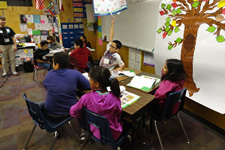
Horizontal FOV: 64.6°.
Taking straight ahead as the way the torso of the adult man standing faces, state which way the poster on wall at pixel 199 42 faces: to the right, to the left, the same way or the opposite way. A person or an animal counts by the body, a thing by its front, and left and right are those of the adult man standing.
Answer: to the right

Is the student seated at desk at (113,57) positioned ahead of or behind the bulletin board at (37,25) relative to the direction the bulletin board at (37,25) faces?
ahead

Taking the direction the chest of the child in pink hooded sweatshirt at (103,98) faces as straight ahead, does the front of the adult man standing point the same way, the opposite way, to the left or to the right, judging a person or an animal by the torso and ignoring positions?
the opposite way

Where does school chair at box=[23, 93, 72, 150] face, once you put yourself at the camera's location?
facing away from the viewer and to the right of the viewer

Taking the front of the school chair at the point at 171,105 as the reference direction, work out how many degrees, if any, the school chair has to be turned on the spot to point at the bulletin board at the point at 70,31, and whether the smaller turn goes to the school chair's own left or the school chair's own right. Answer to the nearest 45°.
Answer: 0° — it already faces it

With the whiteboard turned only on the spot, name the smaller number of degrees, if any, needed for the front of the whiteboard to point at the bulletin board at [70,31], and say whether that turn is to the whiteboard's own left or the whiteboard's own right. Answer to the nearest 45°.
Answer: approximately 90° to the whiteboard's own right

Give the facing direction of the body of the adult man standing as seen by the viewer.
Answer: toward the camera

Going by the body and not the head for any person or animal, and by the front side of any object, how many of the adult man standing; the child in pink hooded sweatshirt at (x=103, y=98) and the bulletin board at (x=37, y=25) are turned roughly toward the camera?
2

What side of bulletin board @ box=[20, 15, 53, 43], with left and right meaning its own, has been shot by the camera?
front

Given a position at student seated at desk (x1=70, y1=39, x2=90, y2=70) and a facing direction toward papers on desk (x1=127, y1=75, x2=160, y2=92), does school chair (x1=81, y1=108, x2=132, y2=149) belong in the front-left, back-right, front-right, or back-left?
front-right

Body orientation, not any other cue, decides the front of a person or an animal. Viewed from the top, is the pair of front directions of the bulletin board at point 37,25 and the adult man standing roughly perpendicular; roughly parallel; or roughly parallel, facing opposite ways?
roughly parallel

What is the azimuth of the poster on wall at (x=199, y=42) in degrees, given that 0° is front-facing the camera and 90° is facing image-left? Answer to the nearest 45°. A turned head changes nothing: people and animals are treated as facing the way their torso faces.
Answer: approximately 45°

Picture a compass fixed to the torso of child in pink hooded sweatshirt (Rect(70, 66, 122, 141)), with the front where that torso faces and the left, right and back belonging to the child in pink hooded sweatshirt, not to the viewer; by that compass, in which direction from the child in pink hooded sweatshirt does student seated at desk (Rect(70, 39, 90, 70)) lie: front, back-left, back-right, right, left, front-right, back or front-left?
front-right

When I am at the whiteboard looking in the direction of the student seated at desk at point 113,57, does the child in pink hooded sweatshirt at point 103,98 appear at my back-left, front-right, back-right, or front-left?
front-left
